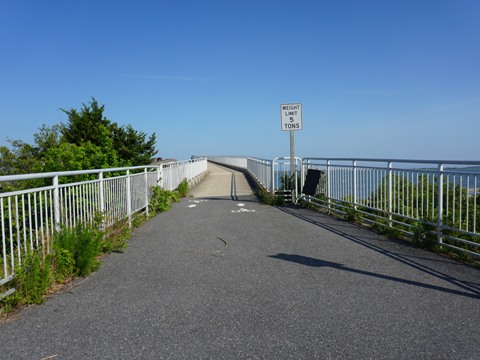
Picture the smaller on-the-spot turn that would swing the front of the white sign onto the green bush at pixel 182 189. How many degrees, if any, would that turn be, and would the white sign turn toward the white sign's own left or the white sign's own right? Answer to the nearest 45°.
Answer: approximately 135° to the white sign's own right

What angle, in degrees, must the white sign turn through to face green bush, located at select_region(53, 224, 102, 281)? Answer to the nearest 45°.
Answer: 0° — it already faces it

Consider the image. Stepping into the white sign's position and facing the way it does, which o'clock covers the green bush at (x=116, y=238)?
The green bush is roughly at 1 o'clock from the white sign.

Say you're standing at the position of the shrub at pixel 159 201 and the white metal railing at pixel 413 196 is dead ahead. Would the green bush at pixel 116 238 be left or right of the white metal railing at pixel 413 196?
right

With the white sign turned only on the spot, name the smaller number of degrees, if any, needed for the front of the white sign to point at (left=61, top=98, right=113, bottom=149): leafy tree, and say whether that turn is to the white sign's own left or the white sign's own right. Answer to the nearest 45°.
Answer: approximately 135° to the white sign's own right

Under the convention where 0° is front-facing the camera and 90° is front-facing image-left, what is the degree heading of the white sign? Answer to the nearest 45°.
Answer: approximately 0°

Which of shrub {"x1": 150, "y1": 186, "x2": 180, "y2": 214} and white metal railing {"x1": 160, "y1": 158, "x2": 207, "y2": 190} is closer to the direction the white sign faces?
the shrub

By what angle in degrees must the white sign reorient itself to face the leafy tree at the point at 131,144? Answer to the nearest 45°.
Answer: approximately 135° to its right

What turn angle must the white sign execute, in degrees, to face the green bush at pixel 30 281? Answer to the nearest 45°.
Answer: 0° — it already faces it

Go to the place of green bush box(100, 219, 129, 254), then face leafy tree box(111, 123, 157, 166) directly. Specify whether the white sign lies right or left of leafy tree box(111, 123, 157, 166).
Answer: right

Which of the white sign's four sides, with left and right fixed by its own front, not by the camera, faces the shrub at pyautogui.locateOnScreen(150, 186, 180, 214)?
right

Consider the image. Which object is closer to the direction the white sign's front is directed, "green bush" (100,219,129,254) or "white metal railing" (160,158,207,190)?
the green bush
